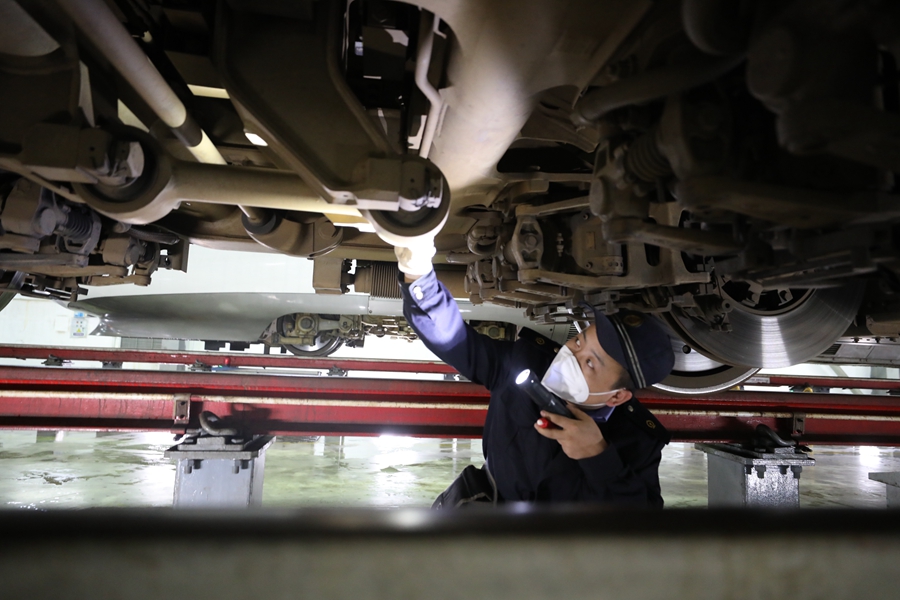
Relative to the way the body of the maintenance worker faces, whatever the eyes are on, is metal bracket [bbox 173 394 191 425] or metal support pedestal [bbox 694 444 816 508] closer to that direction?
the metal bracket

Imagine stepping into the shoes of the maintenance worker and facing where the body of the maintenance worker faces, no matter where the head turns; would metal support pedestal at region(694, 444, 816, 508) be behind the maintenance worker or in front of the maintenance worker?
behind

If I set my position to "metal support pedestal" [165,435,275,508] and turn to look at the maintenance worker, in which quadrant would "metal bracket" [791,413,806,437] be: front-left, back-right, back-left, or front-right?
front-left

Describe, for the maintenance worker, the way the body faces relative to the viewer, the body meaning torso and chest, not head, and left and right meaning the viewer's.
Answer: facing the viewer and to the left of the viewer

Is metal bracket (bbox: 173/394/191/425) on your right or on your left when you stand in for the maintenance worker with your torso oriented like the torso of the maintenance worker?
on your right

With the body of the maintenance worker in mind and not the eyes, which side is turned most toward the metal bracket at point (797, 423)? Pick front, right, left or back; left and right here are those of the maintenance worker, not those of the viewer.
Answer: back

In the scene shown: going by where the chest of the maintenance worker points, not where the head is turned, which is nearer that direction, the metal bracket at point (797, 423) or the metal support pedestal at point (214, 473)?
the metal support pedestal
